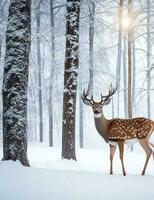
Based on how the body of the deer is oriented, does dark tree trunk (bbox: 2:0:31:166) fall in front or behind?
in front

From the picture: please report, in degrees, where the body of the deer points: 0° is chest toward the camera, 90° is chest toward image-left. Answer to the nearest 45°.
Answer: approximately 90°
